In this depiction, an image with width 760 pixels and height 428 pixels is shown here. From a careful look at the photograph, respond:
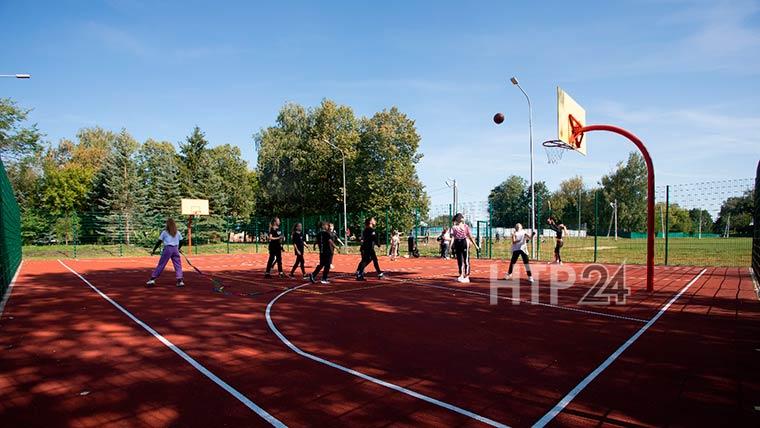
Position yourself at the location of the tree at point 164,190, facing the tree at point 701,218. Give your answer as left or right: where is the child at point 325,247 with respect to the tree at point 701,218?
right

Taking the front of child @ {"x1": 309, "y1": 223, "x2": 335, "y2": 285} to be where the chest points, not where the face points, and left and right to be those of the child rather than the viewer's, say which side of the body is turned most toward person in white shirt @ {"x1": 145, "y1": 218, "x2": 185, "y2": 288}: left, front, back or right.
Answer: back

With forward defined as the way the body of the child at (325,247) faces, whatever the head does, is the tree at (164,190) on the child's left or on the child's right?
on the child's left

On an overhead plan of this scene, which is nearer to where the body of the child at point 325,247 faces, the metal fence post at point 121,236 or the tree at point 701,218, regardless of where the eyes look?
the tree

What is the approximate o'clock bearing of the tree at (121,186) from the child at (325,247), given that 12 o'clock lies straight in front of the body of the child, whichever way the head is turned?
The tree is roughly at 8 o'clock from the child.

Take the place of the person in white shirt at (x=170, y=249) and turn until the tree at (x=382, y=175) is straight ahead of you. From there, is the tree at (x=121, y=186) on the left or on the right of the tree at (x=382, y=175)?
left

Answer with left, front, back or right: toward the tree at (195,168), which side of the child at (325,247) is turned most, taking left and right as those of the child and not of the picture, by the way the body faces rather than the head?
left

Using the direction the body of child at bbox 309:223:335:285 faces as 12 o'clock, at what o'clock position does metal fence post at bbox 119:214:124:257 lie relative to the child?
The metal fence post is roughly at 8 o'clock from the child.

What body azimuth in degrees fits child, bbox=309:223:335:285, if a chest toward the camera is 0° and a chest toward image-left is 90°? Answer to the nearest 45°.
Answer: approximately 270°
